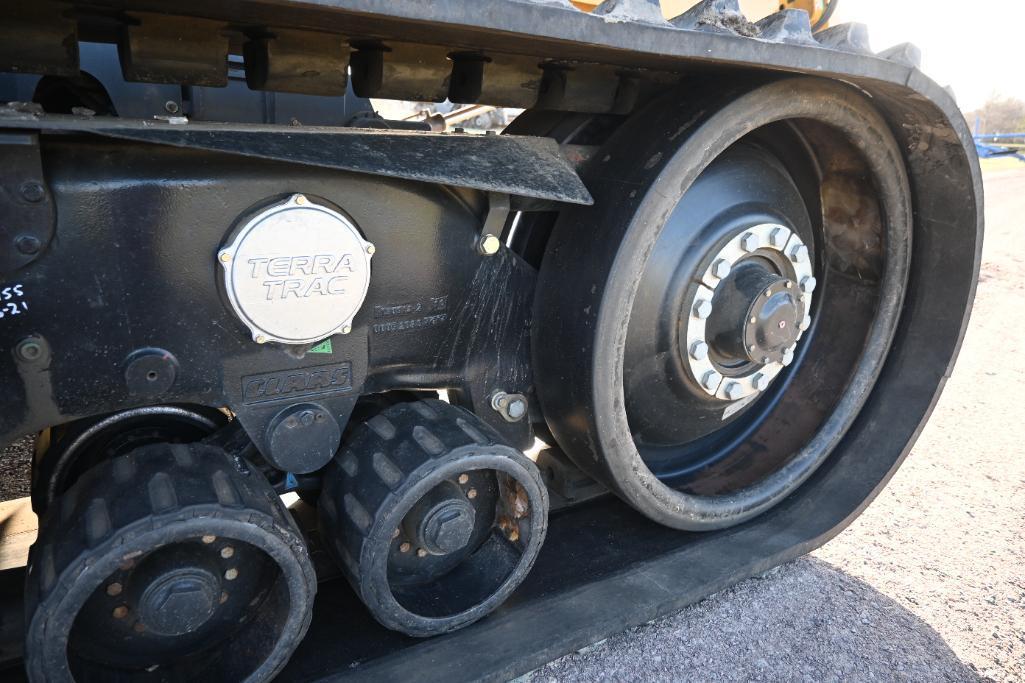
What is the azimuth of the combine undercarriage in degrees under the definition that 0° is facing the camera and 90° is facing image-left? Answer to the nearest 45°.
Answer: approximately 225°
